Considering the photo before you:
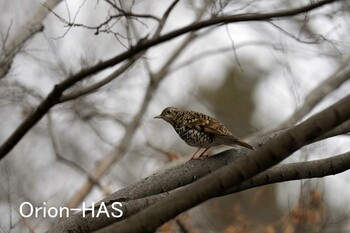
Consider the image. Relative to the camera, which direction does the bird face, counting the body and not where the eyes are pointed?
to the viewer's left

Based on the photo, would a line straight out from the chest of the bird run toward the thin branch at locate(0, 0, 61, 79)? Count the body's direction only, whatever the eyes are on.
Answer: no

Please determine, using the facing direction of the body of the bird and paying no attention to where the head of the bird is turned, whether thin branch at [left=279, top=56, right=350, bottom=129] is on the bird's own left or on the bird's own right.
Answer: on the bird's own right
